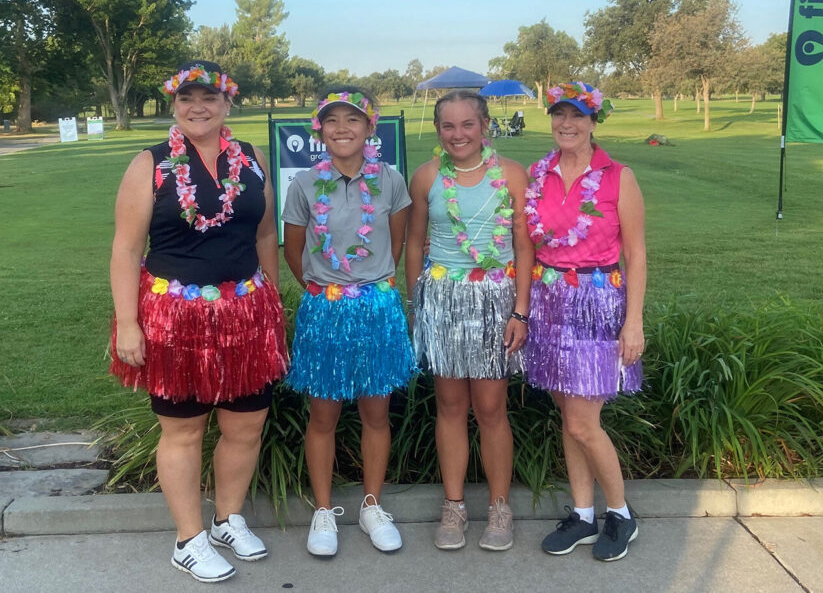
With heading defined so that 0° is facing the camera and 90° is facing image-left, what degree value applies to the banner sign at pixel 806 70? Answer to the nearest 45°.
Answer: approximately 0°

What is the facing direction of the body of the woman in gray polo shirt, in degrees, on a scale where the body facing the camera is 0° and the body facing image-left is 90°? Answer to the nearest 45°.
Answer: approximately 0°

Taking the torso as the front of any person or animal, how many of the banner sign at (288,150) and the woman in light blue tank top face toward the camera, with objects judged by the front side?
2

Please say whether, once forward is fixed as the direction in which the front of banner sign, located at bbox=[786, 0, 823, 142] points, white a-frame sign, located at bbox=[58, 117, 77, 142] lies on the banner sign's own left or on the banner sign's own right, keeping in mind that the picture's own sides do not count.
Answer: on the banner sign's own right
